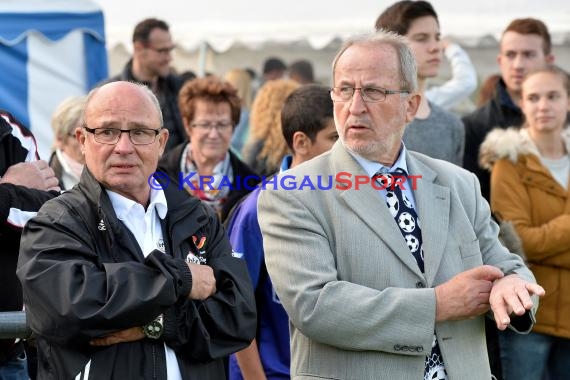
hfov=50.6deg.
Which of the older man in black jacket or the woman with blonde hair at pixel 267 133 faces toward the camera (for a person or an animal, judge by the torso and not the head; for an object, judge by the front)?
the older man in black jacket

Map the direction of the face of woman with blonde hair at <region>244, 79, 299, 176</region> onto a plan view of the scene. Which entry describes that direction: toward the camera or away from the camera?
away from the camera

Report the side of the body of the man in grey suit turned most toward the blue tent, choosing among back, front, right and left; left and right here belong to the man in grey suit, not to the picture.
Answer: back

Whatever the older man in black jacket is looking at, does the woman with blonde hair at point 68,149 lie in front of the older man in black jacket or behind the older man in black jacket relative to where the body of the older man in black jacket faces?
behind

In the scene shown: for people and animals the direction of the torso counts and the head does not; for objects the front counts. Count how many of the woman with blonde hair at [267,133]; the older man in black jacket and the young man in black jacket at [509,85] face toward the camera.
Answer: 2

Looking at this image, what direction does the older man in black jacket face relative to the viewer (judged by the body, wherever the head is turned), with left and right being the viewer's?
facing the viewer

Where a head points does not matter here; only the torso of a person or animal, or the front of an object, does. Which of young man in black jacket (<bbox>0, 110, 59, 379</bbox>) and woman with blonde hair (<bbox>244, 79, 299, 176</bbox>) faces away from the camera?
the woman with blonde hair

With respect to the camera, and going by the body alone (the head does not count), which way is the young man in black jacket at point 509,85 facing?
toward the camera

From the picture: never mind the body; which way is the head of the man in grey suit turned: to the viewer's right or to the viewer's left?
to the viewer's left

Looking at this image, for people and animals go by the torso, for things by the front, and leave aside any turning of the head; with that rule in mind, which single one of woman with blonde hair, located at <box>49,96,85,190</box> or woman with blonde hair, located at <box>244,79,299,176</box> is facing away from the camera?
woman with blonde hair, located at <box>244,79,299,176</box>
